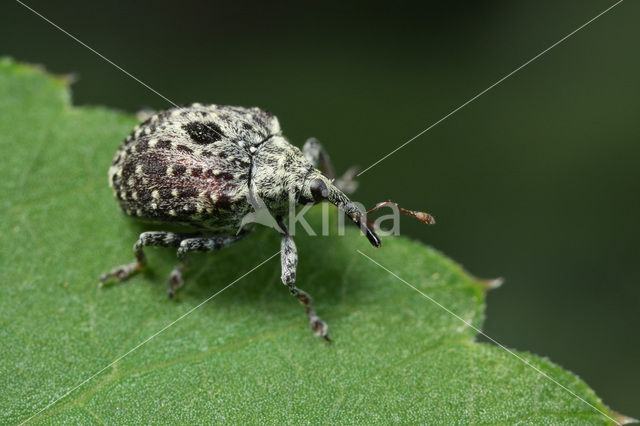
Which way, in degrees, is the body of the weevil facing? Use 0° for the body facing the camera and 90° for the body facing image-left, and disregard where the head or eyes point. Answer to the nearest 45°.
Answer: approximately 315°
